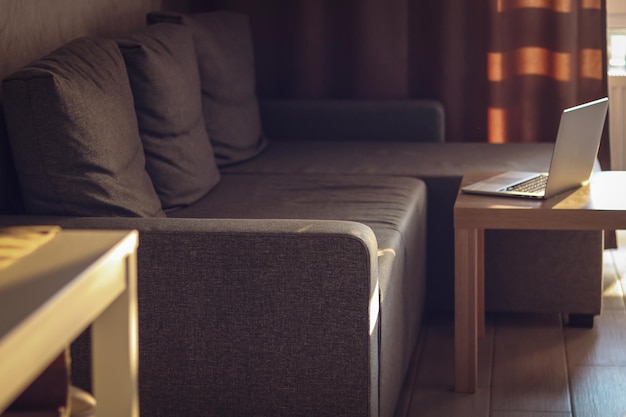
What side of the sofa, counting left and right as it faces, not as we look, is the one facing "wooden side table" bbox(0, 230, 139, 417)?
right

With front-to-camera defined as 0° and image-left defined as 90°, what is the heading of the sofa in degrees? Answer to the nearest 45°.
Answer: approximately 270°

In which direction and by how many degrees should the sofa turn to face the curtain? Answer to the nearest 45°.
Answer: approximately 90° to its left
